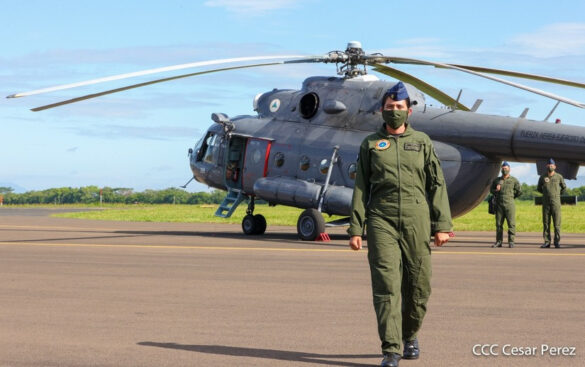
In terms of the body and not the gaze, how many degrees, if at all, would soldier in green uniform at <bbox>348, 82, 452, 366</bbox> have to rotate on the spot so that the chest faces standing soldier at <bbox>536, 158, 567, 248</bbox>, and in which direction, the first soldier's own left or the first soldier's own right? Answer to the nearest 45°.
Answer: approximately 180°

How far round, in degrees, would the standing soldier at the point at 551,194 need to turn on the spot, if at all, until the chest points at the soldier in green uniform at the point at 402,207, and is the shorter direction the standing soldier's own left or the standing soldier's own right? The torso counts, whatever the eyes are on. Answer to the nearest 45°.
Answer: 0° — they already face them

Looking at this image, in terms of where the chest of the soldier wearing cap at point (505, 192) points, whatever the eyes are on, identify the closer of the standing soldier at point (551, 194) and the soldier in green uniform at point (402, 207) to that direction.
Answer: the soldier in green uniform

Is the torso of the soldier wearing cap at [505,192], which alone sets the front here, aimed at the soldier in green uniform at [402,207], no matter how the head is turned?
yes

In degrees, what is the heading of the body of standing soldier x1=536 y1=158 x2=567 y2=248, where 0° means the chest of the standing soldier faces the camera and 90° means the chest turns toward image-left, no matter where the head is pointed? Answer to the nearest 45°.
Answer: approximately 0°

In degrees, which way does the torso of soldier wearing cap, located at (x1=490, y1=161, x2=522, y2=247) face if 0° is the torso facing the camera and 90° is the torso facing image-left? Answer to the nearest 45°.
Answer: approximately 0°

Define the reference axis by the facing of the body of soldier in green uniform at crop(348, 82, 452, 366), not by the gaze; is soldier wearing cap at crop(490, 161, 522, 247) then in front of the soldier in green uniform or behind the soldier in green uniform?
behind

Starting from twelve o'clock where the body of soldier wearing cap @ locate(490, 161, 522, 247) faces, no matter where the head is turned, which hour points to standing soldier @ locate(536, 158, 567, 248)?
The standing soldier is roughly at 10 o'clock from the soldier wearing cap.
